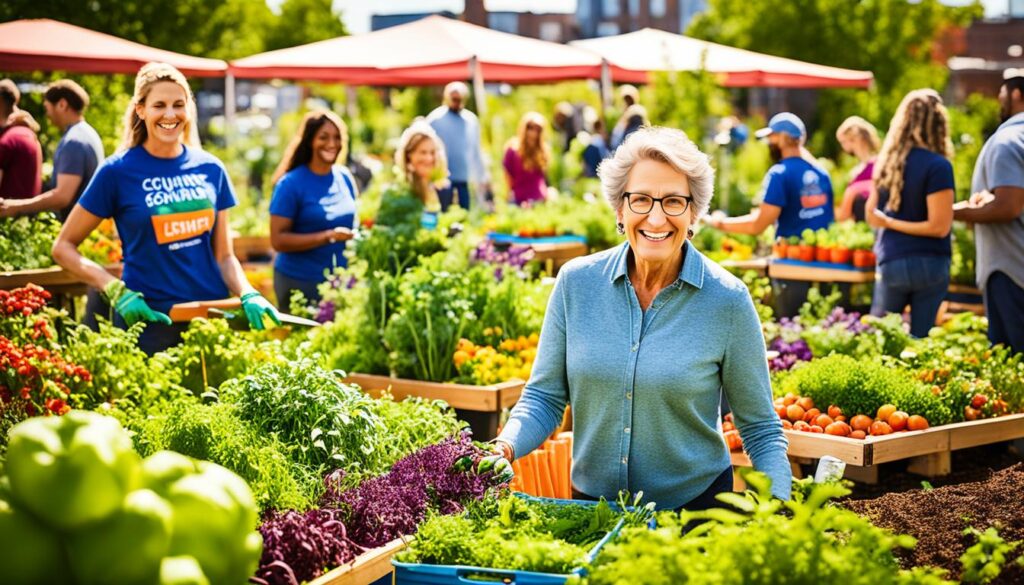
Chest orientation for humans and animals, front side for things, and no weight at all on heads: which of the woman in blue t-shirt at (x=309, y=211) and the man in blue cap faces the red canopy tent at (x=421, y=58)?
the man in blue cap

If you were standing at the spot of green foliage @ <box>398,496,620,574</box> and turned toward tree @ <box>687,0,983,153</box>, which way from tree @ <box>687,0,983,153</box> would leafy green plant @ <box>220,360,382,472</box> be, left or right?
left

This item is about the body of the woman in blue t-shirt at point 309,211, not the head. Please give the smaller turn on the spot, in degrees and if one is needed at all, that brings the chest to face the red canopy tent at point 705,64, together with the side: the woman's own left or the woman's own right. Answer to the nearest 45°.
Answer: approximately 90° to the woman's own left

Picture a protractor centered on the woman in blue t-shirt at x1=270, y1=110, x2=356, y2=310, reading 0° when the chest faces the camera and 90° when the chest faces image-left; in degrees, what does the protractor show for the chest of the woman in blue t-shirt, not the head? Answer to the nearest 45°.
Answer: approximately 315°

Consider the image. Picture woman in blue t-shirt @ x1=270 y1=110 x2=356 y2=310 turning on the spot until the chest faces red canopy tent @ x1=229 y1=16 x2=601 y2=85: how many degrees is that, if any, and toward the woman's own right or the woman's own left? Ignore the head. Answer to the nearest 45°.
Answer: approximately 135° to the woman's own left

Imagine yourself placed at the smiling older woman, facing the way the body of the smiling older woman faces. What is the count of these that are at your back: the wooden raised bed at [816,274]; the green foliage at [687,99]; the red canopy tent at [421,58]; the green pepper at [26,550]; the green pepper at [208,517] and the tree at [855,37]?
4

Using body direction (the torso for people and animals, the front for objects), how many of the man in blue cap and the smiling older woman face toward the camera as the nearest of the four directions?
1

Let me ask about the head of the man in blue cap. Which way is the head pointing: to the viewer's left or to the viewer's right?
to the viewer's left

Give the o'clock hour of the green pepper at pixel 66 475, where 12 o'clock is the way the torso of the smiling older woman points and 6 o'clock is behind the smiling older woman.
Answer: The green pepper is roughly at 1 o'clock from the smiling older woman.

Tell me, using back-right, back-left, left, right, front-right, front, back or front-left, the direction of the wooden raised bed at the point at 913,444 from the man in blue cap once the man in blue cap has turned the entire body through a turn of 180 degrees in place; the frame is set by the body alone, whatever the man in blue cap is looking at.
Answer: front-right
